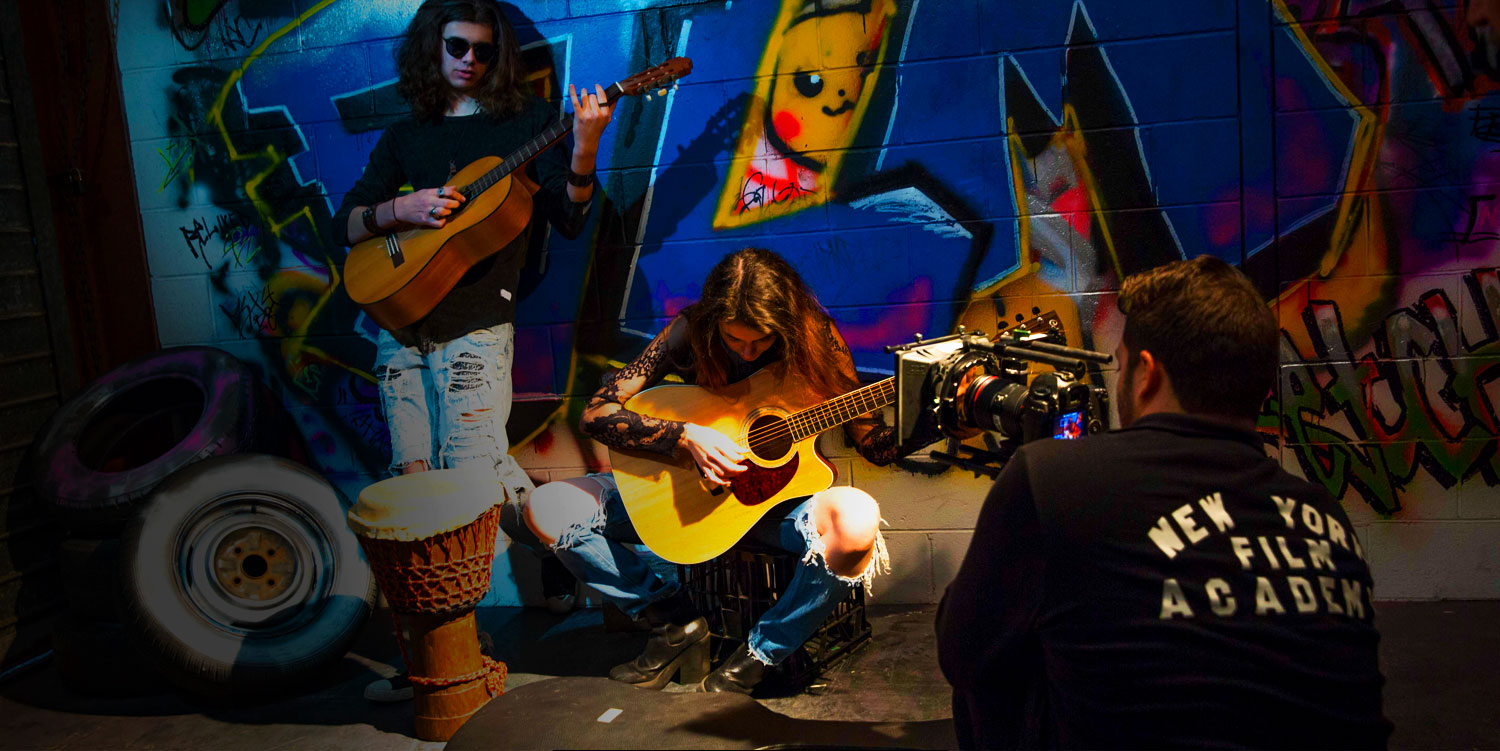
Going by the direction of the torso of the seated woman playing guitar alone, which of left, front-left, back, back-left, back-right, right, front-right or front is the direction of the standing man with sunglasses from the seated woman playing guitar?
back-right

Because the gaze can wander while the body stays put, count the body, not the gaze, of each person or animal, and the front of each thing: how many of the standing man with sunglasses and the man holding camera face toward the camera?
1

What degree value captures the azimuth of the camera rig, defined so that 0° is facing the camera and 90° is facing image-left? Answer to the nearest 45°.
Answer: approximately 135°

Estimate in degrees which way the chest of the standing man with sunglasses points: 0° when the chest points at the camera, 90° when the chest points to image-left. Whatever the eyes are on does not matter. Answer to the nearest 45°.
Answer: approximately 0°

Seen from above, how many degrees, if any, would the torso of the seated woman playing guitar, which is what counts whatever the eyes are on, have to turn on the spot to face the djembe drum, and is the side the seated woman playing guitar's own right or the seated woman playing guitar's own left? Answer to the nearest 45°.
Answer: approximately 90° to the seated woman playing guitar's own right

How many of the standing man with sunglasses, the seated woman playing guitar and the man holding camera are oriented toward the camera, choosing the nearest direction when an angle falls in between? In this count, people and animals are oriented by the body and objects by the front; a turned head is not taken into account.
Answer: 2

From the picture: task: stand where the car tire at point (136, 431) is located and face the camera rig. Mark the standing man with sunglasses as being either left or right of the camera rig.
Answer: left

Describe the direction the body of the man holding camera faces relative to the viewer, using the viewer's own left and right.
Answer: facing away from the viewer and to the left of the viewer

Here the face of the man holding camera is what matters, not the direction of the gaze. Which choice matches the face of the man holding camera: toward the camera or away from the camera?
away from the camera

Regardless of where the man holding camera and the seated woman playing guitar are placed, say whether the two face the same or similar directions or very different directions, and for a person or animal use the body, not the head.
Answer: very different directions

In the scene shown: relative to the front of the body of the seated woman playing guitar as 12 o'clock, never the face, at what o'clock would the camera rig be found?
The camera rig is roughly at 11 o'clock from the seated woman playing guitar.
